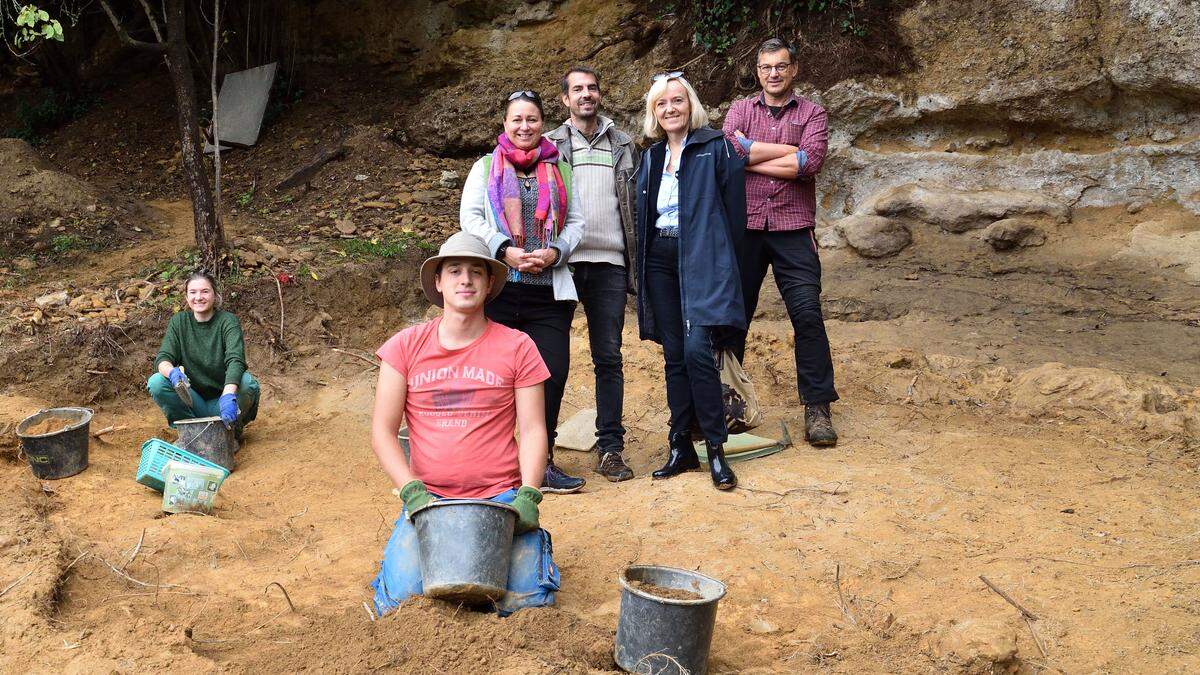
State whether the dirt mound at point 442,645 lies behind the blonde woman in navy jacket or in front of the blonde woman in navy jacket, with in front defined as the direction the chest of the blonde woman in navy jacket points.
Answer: in front

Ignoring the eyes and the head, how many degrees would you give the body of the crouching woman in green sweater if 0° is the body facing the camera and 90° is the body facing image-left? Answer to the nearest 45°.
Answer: approximately 0°

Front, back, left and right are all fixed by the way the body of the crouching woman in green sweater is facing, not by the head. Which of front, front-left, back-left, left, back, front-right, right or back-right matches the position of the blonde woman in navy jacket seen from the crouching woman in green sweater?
front-left

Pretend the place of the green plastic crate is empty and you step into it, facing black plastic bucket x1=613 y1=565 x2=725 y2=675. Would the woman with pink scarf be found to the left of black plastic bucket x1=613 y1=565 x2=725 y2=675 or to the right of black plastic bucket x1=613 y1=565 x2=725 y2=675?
left

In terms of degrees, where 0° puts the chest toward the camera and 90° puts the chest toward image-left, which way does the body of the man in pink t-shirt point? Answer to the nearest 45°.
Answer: approximately 0°

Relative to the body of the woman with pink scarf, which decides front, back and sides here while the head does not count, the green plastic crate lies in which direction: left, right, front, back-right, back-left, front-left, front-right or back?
right

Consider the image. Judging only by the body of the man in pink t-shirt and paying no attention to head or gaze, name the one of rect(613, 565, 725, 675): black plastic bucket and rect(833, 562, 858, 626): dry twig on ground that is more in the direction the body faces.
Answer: the black plastic bucket

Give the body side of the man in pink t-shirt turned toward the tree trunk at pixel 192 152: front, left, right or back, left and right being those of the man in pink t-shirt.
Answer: back

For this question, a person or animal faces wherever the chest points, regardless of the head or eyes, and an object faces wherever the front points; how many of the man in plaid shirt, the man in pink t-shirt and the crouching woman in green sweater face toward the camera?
3

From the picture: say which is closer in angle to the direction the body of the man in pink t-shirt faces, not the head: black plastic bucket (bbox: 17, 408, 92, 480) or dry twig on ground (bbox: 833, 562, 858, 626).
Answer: the dry twig on ground

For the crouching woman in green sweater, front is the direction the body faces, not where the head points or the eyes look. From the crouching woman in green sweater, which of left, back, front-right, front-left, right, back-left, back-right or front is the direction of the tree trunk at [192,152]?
back
